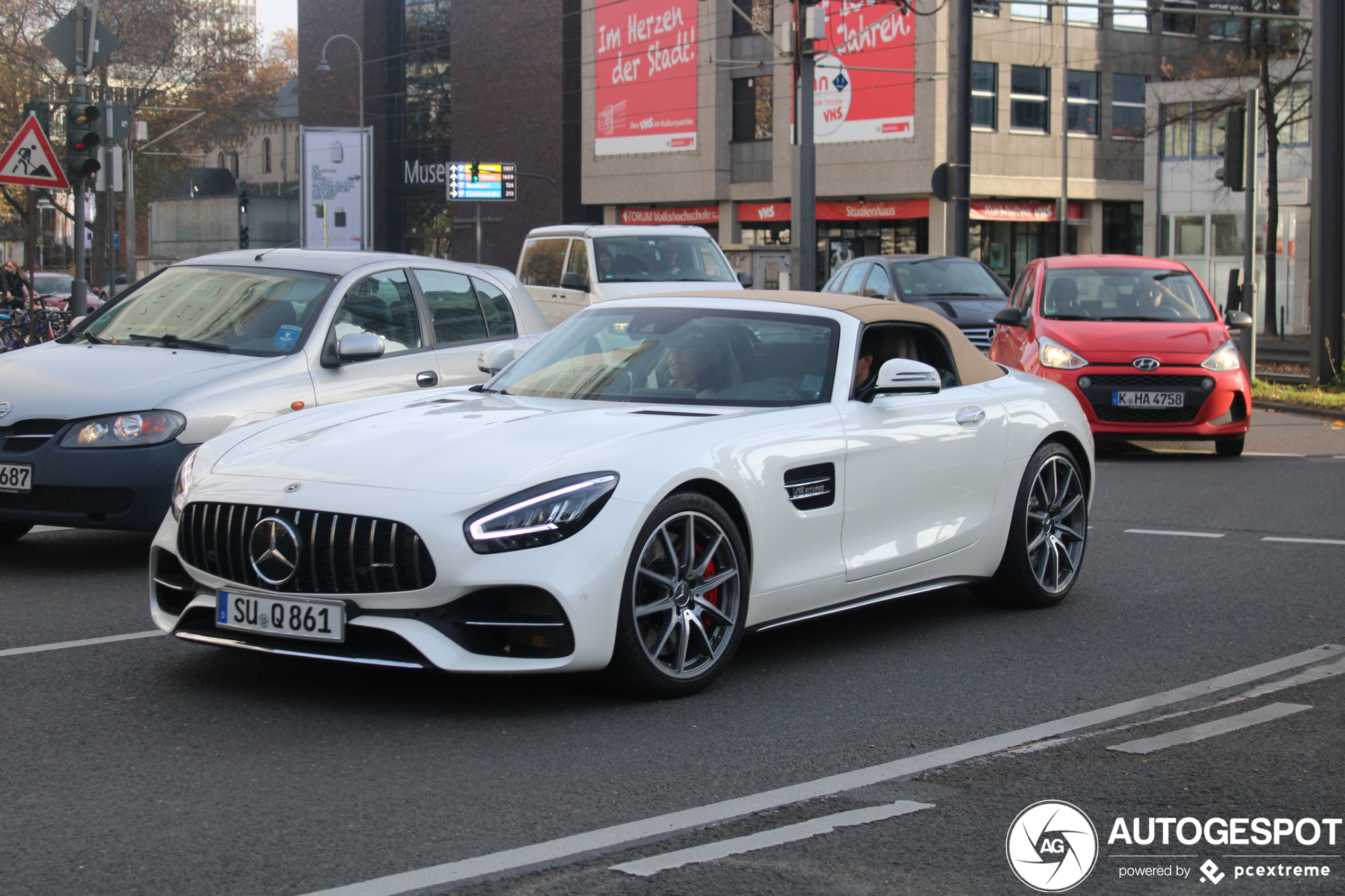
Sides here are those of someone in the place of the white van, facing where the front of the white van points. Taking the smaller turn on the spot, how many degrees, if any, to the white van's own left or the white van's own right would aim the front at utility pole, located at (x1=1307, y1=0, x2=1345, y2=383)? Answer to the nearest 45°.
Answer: approximately 45° to the white van's own left

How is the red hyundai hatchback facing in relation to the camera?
toward the camera

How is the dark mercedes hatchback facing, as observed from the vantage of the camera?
facing the viewer and to the right of the viewer

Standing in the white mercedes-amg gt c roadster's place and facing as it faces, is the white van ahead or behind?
behind

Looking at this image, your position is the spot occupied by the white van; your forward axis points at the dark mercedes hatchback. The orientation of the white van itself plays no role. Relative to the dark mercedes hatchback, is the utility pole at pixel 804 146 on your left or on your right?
left

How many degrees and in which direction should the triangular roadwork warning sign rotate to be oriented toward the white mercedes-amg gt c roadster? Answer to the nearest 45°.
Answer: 0° — it already faces it

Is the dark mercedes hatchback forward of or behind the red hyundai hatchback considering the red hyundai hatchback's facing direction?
behind

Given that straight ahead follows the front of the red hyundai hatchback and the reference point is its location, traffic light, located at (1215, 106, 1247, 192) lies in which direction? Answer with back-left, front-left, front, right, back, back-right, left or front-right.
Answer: back

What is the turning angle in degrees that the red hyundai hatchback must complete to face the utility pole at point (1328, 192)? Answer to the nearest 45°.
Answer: approximately 180°

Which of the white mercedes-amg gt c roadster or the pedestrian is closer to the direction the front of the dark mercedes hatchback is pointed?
the white mercedes-amg gt c roadster

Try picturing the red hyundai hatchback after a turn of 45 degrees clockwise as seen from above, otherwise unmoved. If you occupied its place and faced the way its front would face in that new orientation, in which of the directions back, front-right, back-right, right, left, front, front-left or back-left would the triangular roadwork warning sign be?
front-right
